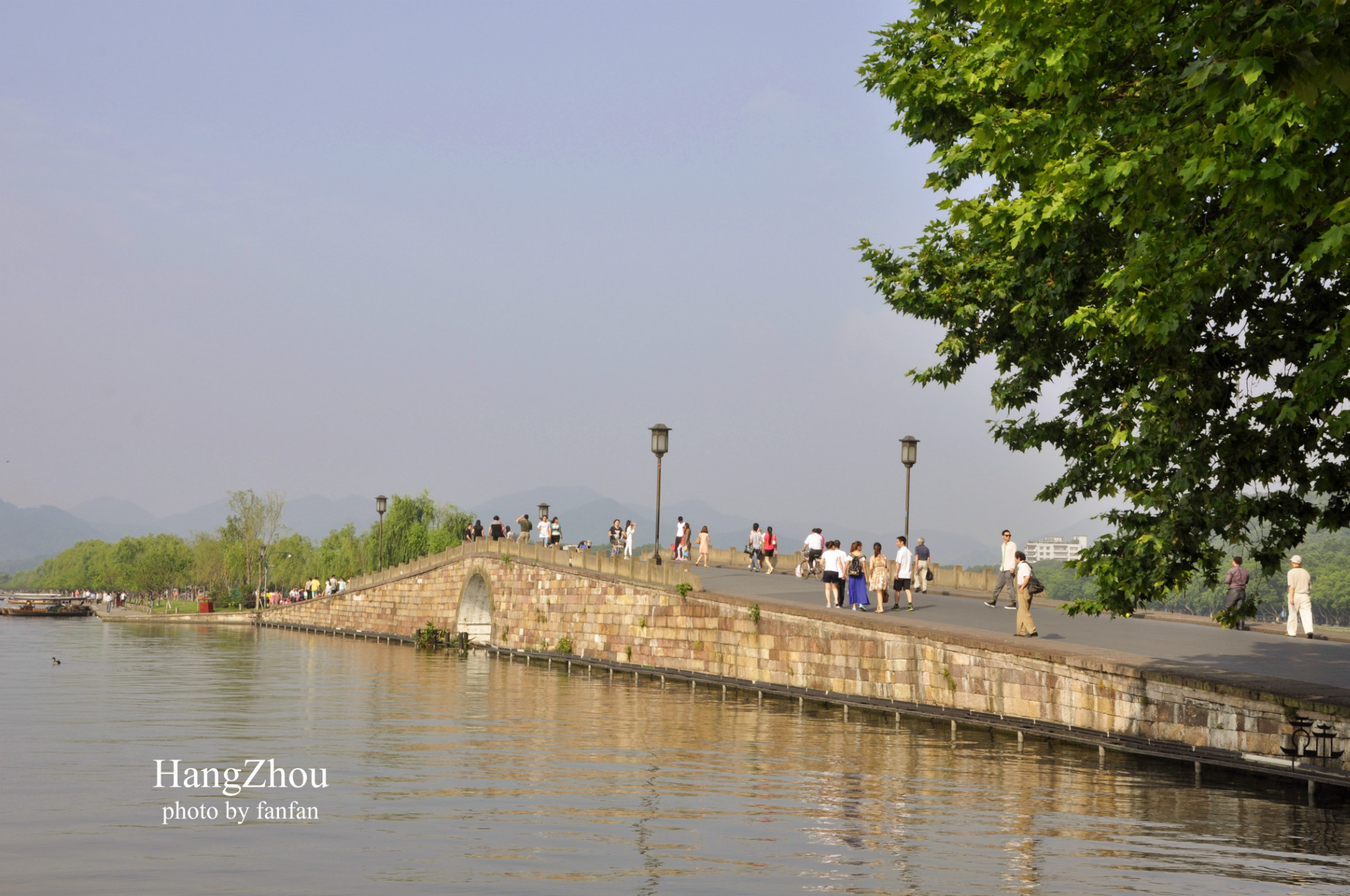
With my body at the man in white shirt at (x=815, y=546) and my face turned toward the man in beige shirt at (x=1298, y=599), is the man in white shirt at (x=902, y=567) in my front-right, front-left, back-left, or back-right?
front-right

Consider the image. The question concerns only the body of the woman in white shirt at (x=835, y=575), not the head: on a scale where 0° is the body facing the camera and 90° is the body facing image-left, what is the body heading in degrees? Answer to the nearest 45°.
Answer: approximately 180°

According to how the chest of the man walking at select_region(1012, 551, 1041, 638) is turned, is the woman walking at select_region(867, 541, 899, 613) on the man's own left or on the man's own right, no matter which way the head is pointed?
on the man's own right

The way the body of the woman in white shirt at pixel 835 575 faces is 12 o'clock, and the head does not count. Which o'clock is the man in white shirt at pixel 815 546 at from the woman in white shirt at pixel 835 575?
the man in white shirt at pixel 815 546 is roughly at 12 o'clock from the woman in white shirt at pixel 835 575.
